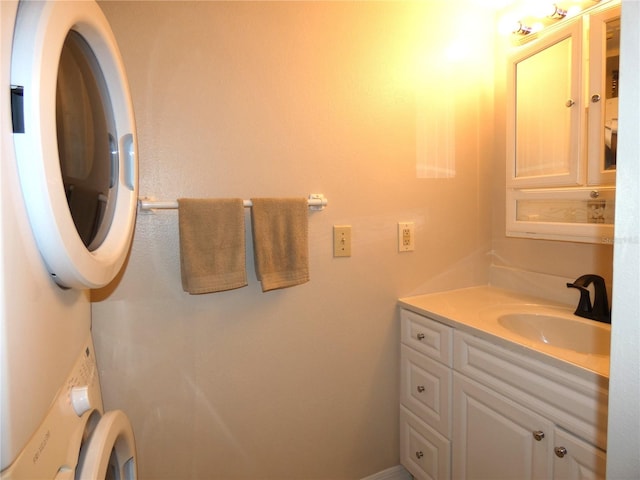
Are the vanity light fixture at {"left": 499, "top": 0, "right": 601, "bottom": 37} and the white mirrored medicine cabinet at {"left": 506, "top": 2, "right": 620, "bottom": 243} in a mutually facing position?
no

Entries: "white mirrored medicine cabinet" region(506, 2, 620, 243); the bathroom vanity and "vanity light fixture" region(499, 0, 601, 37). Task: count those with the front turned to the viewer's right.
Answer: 0

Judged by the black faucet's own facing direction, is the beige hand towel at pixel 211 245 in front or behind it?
in front

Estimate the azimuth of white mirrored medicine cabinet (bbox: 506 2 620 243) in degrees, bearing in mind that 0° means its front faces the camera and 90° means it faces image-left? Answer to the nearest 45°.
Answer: approximately 45°

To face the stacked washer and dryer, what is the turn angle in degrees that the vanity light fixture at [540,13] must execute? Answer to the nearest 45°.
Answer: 0° — it already faces it

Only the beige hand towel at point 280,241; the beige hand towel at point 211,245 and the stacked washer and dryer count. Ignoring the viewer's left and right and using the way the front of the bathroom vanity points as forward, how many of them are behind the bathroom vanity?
0

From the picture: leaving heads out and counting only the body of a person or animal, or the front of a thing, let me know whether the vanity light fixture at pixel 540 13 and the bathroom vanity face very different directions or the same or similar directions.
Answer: same or similar directions

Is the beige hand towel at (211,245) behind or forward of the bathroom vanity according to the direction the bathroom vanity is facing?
forward

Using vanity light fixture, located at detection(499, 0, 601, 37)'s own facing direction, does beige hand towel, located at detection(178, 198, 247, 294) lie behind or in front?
in front

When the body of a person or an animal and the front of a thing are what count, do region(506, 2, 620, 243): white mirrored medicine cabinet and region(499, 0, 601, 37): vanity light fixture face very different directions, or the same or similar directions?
same or similar directions

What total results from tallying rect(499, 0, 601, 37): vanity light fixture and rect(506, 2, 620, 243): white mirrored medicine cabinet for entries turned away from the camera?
0

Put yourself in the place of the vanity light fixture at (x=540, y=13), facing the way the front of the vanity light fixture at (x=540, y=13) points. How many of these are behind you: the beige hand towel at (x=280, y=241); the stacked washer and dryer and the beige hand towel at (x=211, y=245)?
0

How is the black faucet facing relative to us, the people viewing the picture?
facing the viewer and to the left of the viewer
